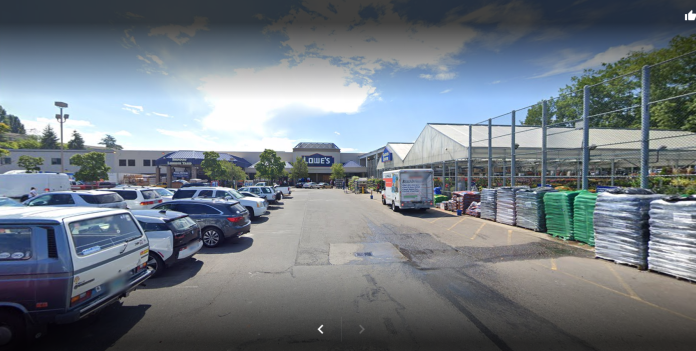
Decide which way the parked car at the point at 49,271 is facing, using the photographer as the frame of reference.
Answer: facing away from the viewer and to the left of the viewer

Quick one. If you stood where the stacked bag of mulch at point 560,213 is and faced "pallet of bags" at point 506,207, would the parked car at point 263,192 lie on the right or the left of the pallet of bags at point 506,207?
left

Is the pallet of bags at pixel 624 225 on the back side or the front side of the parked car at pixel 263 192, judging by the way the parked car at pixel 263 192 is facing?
on the back side

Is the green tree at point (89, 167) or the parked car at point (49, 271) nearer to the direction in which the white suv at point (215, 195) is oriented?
the parked car

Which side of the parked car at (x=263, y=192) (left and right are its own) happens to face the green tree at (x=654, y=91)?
back

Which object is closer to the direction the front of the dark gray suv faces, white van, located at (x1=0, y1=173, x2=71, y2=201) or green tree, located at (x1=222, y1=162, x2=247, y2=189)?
the white van
